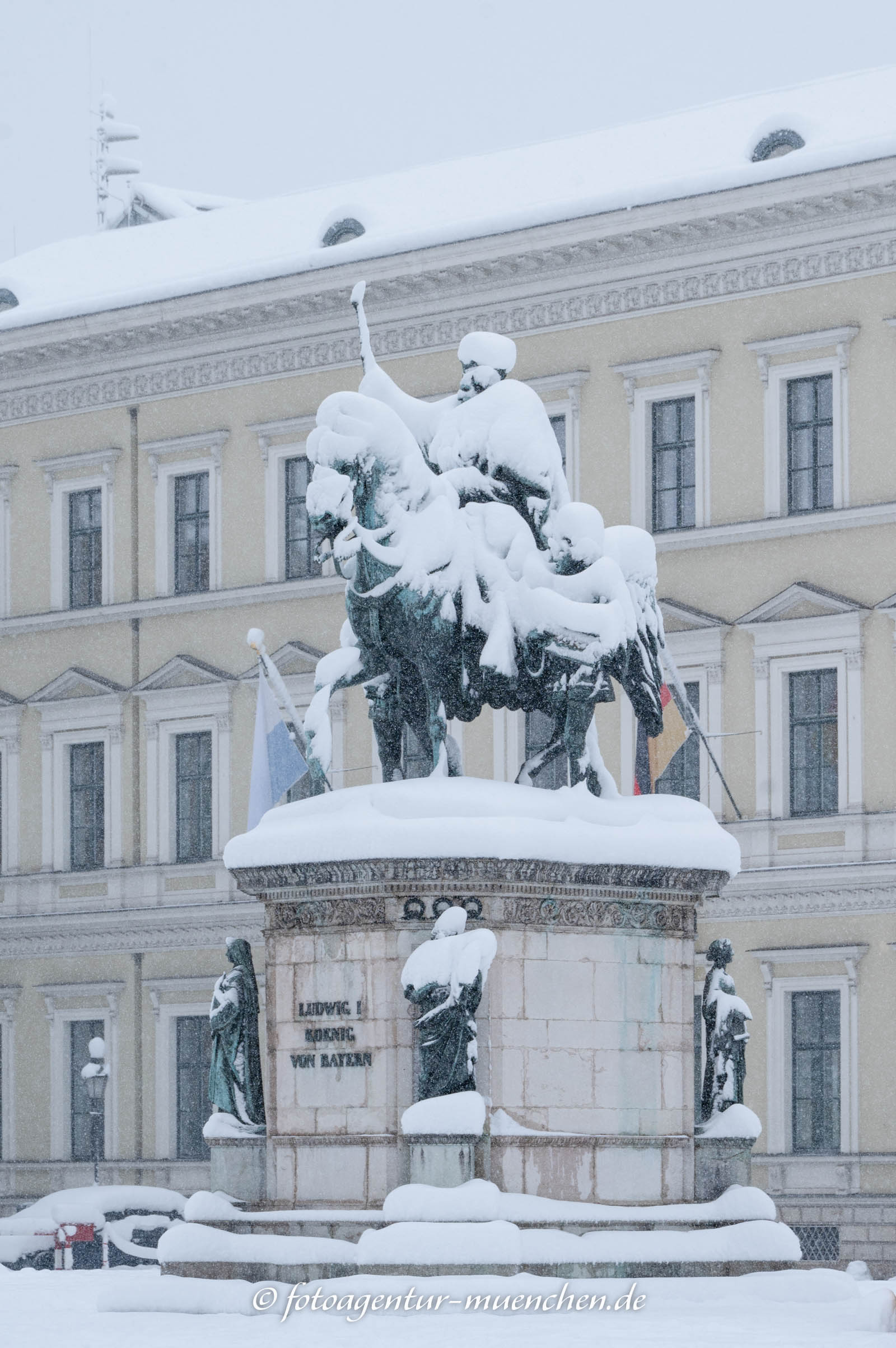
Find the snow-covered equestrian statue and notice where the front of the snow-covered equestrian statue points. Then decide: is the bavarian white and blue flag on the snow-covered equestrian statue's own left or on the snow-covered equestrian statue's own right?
on the snow-covered equestrian statue's own right

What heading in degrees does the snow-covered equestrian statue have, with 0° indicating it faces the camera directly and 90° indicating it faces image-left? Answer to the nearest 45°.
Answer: approximately 45°

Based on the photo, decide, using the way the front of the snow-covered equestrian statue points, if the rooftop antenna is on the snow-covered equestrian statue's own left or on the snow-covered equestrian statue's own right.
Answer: on the snow-covered equestrian statue's own right

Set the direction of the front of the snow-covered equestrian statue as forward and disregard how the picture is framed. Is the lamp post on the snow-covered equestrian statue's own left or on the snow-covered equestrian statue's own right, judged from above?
on the snow-covered equestrian statue's own right
